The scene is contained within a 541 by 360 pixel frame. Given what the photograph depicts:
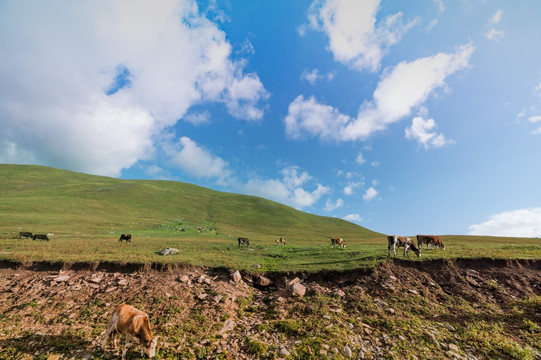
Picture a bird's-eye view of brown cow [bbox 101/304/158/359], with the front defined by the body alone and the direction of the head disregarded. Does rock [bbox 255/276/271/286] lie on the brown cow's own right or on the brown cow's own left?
on the brown cow's own left

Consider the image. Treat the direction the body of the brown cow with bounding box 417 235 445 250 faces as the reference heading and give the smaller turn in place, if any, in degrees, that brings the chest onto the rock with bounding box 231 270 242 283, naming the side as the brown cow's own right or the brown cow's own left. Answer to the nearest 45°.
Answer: approximately 135° to the brown cow's own right

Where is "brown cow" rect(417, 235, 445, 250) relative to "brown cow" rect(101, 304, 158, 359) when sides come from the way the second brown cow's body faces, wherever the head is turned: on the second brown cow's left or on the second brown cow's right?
on the second brown cow's left

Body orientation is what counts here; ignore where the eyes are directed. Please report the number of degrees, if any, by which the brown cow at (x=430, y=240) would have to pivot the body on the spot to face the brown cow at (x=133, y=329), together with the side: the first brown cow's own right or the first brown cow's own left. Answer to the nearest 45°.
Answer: approximately 90° to the first brown cow's own right

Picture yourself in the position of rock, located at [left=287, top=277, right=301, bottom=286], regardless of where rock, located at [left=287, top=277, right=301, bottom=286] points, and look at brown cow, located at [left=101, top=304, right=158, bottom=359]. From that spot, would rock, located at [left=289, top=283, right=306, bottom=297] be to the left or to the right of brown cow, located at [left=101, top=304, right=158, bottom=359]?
left

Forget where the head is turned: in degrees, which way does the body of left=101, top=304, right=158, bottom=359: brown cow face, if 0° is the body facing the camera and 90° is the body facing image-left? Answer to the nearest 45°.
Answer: approximately 315°

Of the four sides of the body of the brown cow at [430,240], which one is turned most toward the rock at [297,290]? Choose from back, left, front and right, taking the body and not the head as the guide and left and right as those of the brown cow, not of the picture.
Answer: right

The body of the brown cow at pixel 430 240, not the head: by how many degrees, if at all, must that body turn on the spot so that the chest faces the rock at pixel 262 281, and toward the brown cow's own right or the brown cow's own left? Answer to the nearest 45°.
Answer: approximately 135° to the brown cow's own right

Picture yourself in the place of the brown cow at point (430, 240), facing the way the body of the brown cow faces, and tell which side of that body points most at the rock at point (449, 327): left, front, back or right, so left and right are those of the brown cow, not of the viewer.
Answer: right

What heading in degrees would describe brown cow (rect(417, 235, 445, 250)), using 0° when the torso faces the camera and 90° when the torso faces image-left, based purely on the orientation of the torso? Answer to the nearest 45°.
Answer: approximately 270°
